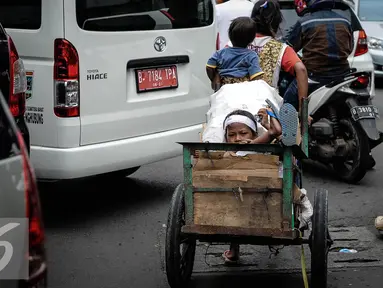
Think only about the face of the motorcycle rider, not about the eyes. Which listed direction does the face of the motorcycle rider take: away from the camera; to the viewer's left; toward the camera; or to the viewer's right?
away from the camera

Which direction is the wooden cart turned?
away from the camera

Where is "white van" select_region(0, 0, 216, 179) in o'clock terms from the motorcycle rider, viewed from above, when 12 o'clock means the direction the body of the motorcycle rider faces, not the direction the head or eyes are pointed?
The white van is roughly at 9 o'clock from the motorcycle rider.

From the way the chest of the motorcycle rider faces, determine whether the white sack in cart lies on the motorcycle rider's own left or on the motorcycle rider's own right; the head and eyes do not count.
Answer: on the motorcycle rider's own left

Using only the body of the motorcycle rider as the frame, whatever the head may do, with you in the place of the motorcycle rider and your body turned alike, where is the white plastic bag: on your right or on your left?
on your left

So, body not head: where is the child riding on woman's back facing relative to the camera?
away from the camera

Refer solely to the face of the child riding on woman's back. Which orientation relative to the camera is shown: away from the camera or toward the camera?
away from the camera

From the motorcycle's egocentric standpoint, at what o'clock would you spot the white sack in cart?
The white sack in cart is roughly at 8 o'clock from the motorcycle.

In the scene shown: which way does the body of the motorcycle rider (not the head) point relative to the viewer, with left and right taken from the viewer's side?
facing away from the viewer and to the left of the viewer

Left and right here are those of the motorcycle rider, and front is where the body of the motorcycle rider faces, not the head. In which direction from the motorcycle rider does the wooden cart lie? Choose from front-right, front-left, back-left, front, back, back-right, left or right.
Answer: back-left

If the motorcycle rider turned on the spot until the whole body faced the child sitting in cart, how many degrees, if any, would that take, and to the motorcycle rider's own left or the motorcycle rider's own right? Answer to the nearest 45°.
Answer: approximately 135° to the motorcycle rider's own left

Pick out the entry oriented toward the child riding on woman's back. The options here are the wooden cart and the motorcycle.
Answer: the wooden cart

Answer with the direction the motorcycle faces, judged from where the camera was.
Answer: facing away from the viewer and to the left of the viewer

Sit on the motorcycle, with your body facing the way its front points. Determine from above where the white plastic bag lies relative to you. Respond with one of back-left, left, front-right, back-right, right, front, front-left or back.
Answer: back-left

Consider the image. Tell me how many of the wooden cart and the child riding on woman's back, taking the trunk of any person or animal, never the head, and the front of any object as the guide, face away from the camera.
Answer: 2
